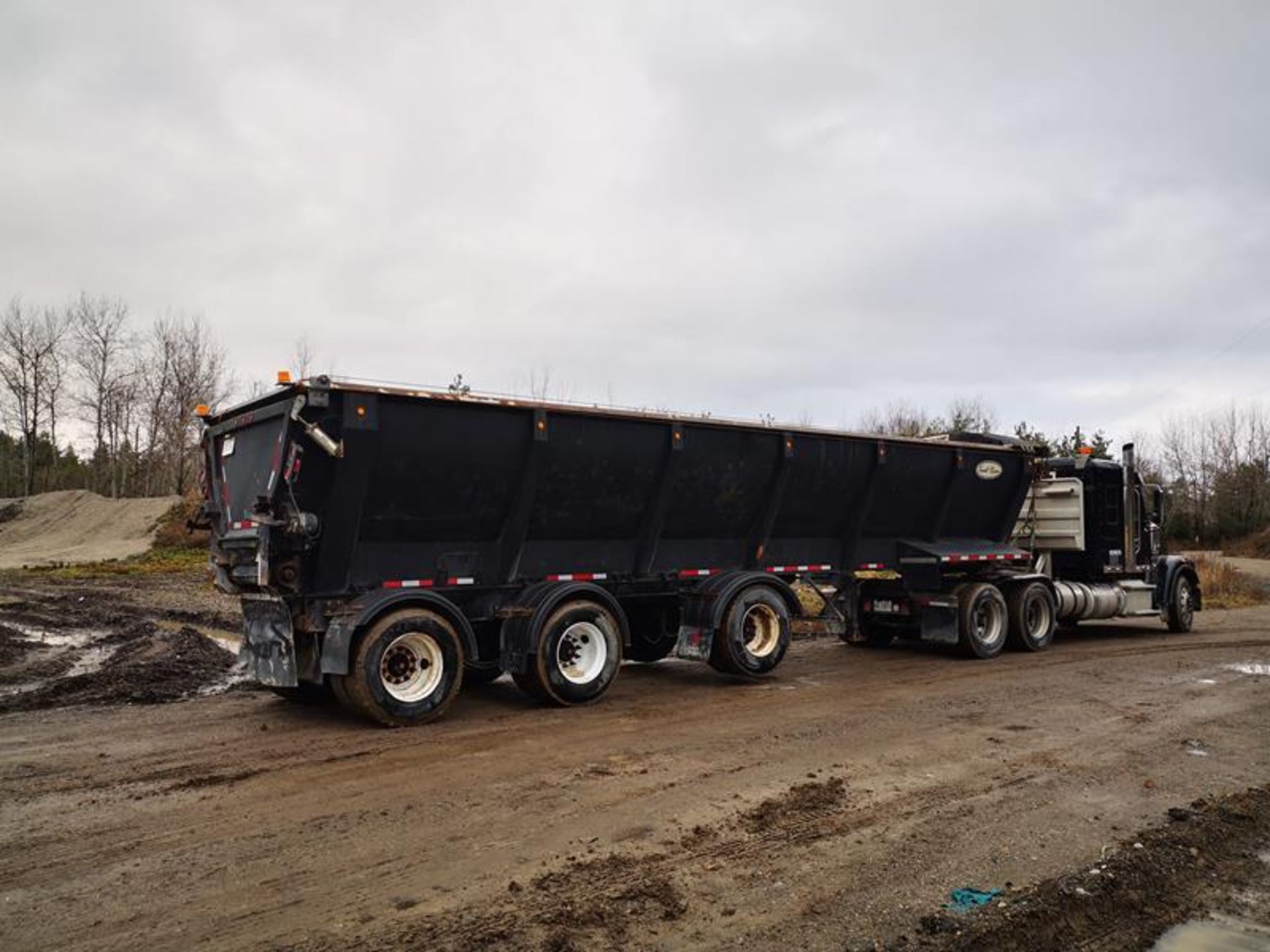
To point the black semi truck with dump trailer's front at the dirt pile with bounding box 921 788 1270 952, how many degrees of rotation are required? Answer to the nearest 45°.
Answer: approximately 90° to its right

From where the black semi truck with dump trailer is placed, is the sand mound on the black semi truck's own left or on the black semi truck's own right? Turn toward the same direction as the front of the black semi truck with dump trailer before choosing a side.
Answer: on the black semi truck's own left

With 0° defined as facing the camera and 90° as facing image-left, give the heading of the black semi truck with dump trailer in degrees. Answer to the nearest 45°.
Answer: approximately 225°
